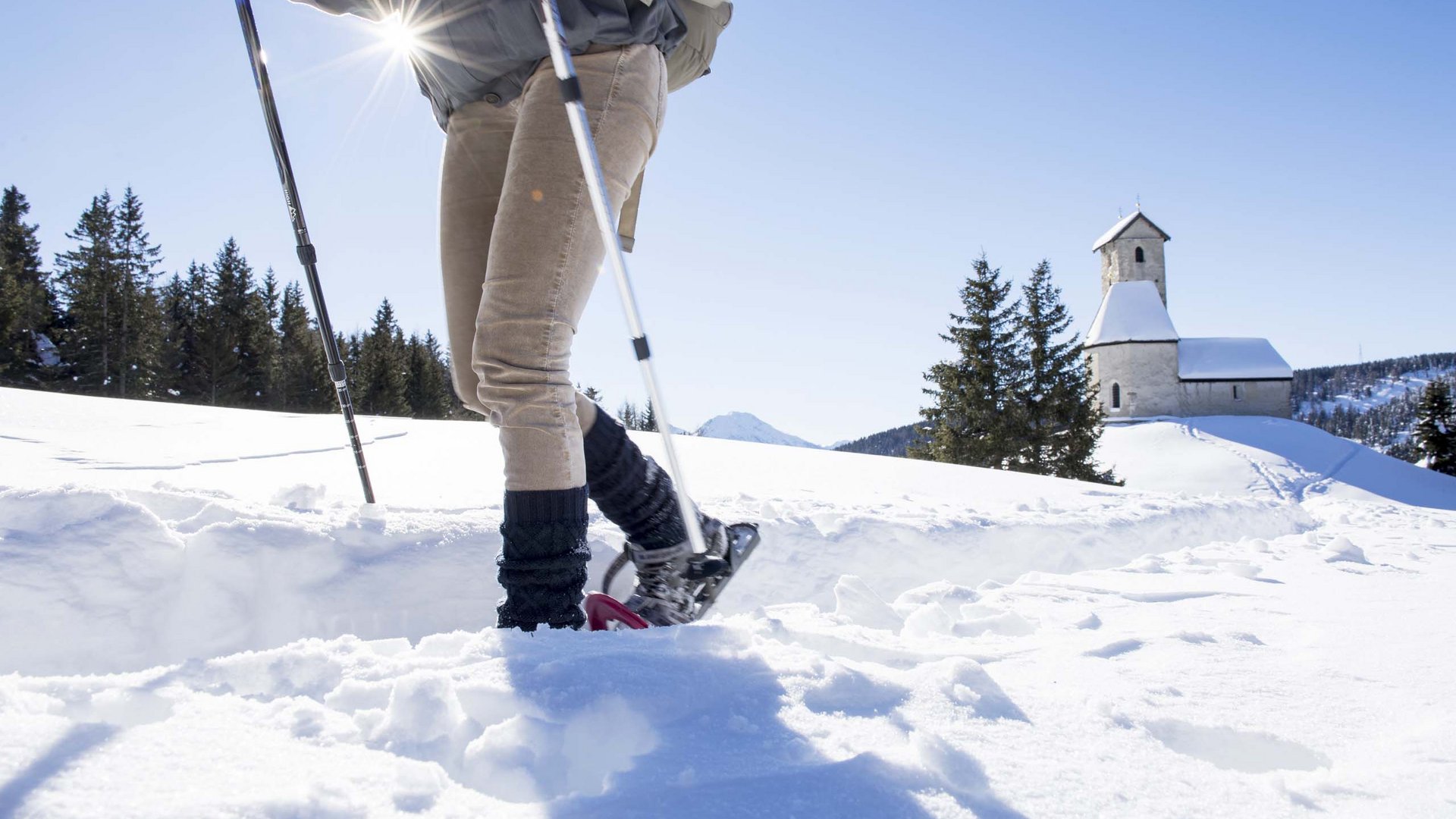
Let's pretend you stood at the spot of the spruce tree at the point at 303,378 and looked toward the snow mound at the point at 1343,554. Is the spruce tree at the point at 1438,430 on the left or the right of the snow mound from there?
left

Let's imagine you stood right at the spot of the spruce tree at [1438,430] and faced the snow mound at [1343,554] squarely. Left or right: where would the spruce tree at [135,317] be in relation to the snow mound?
right
